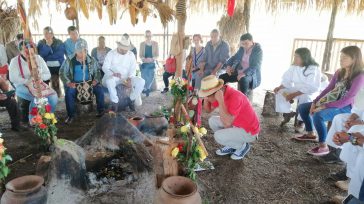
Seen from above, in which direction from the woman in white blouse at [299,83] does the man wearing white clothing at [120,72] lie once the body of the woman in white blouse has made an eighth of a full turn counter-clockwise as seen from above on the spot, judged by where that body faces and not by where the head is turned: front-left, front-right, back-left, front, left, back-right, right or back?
right

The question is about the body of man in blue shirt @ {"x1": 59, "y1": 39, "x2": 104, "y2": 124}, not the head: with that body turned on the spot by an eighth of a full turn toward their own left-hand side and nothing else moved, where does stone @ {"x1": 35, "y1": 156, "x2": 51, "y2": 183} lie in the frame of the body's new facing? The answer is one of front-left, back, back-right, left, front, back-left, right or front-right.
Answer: front-right

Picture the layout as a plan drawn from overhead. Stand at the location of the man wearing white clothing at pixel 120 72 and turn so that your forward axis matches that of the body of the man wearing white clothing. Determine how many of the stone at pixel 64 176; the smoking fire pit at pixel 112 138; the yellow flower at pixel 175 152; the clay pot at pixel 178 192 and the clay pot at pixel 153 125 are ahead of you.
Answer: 5

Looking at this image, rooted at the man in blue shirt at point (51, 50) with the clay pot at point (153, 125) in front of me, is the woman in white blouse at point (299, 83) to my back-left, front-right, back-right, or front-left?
front-left

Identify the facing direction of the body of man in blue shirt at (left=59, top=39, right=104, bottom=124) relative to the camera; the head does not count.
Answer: toward the camera

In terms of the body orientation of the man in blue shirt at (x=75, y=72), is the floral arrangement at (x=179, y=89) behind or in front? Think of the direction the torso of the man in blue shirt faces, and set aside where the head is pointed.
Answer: in front

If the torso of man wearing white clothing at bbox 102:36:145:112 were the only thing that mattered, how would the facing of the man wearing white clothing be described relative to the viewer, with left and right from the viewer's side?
facing the viewer

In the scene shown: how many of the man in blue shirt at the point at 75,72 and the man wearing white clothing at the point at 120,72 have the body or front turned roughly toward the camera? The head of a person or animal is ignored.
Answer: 2

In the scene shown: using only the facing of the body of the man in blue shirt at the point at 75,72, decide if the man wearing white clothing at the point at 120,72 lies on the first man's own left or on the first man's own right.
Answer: on the first man's own left

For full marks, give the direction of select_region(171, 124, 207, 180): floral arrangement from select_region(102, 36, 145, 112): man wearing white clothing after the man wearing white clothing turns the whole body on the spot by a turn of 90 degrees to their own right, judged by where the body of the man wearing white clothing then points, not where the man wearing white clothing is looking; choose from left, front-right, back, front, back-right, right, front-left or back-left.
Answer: left

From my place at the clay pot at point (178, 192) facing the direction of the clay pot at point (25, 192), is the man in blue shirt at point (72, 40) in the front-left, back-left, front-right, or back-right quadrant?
front-right

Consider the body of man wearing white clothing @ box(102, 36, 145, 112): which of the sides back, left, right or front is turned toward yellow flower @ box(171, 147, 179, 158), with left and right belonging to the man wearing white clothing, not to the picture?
front

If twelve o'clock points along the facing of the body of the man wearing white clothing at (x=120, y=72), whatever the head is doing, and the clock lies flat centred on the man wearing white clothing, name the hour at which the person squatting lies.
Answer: The person squatting is roughly at 11 o'clock from the man wearing white clothing.

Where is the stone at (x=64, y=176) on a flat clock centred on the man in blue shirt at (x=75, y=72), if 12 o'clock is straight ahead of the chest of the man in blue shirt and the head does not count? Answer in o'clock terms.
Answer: The stone is roughly at 12 o'clock from the man in blue shirt.

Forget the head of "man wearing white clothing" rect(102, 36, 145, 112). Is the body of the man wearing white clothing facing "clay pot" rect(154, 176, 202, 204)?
yes
